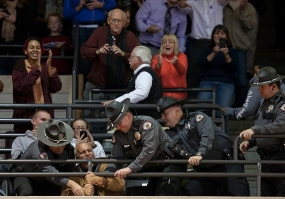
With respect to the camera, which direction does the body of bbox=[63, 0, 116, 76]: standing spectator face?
toward the camera

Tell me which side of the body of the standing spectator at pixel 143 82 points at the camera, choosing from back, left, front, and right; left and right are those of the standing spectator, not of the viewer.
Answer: left

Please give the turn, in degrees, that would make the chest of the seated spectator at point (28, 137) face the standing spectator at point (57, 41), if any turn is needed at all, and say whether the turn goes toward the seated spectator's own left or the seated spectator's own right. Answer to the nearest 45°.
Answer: approximately 135° to the seated spectator's own left

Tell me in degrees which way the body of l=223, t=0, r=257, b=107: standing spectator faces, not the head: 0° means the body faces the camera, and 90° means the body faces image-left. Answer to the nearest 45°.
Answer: approximately 45°

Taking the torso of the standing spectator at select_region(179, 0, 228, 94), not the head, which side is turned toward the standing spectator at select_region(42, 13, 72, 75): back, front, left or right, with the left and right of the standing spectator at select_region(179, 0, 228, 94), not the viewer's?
right

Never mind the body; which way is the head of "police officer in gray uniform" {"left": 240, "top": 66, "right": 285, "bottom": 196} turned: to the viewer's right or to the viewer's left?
to the viewer's left

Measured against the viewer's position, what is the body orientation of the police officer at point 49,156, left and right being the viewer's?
facing the viewer and to the right of the viewer

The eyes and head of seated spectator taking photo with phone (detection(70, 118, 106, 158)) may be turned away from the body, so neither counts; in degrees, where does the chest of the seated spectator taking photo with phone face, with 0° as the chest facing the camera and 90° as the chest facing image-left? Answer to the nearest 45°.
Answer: approximately 0°

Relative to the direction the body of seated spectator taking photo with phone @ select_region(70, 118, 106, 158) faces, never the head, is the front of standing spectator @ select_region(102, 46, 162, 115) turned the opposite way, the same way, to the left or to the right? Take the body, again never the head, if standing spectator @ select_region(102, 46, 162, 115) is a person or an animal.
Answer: to the right

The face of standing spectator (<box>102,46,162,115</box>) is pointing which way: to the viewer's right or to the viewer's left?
to the viewer's left

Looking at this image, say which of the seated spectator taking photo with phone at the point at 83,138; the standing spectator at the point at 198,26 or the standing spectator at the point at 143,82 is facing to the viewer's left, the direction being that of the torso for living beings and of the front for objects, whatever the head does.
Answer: the standing spectator at the point at 143,82

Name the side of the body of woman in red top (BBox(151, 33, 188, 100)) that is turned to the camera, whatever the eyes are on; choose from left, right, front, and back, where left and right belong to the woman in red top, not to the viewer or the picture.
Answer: front
